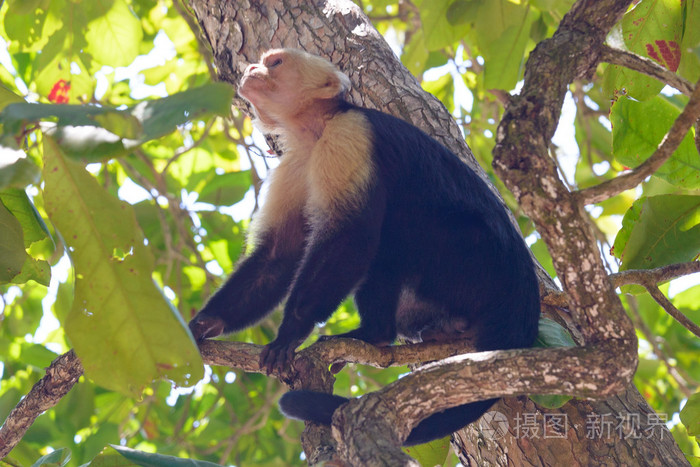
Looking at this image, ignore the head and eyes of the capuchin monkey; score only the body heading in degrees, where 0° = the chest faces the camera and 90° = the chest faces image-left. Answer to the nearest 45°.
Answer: approximately 90°

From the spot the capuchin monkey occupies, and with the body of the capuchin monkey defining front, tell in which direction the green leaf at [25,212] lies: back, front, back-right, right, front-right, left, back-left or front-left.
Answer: front-left

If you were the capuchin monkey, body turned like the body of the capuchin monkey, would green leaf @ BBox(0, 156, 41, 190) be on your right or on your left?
on your left

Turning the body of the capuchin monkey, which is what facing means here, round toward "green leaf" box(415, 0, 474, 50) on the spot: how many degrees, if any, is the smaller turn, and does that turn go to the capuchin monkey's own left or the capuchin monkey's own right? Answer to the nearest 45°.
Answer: approximately 90° to the capuchin monkey's own right

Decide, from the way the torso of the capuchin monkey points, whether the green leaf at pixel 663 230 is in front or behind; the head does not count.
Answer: behind

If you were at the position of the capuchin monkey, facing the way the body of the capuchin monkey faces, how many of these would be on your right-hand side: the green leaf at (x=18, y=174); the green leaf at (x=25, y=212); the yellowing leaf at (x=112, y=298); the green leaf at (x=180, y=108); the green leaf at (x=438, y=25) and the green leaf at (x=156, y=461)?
1

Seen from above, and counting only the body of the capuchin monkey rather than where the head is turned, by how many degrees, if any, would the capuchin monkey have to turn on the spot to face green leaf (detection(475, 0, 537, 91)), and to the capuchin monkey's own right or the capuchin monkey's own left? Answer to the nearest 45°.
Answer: approximately 90° to the capuchin monkey's own right

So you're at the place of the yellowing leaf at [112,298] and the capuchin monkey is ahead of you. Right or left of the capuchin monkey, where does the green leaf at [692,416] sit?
right

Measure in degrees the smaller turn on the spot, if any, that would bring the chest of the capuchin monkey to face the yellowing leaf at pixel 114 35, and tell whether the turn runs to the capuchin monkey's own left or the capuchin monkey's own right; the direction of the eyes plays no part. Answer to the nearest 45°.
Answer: approximately 45° to the capuchin monkey's own right

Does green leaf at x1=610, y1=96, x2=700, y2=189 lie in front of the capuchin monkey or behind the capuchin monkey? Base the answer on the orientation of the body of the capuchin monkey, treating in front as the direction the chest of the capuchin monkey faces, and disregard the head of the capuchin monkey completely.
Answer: behind

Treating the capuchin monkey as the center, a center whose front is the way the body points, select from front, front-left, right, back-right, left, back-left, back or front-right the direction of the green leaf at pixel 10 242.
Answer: front-left
